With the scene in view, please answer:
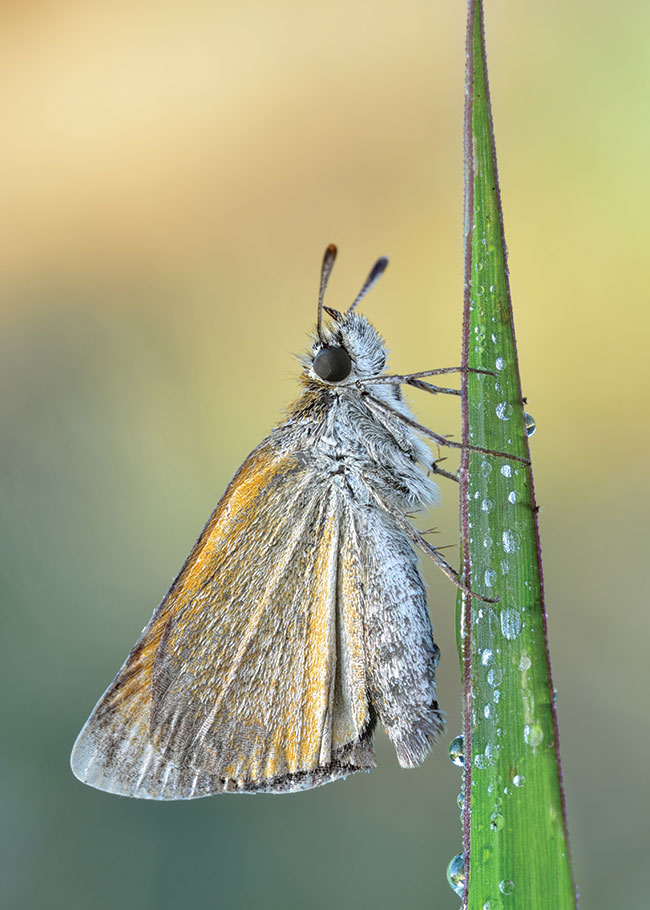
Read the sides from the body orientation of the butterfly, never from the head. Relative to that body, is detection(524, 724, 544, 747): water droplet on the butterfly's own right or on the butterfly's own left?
on the butterfly's own right

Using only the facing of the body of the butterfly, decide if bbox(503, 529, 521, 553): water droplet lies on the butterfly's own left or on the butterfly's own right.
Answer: on the butterfly's own right
